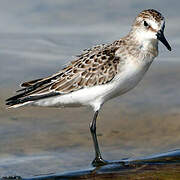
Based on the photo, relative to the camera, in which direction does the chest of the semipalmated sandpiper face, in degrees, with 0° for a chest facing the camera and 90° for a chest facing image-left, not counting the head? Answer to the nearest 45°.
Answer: approximately 270°
